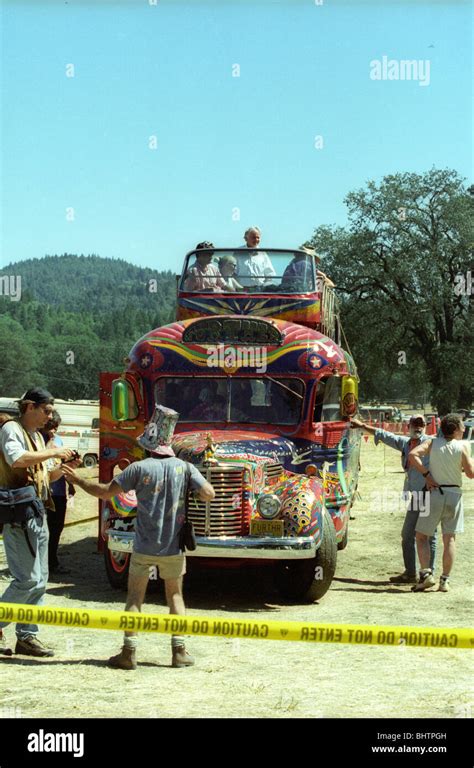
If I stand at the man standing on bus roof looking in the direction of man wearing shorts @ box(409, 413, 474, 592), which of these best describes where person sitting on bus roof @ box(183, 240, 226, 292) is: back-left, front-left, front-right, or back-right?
back-right

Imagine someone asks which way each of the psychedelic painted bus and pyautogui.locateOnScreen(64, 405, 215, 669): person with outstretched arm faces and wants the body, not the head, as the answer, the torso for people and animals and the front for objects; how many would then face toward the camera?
1

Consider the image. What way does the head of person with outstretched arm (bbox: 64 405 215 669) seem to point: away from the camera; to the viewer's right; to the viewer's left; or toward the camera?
away from the camera

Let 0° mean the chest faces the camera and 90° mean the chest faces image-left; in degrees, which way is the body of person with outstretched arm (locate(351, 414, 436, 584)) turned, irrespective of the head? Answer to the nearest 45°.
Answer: approximately 45°

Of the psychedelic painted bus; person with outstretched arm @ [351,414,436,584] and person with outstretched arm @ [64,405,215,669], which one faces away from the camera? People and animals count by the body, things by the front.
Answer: person with outstretched arm @ [64,405,215,669]

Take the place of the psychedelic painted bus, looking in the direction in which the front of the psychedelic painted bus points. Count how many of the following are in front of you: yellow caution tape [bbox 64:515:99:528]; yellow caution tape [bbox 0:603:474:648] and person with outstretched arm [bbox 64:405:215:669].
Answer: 2

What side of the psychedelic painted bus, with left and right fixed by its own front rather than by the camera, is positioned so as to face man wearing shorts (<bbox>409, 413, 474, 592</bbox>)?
left

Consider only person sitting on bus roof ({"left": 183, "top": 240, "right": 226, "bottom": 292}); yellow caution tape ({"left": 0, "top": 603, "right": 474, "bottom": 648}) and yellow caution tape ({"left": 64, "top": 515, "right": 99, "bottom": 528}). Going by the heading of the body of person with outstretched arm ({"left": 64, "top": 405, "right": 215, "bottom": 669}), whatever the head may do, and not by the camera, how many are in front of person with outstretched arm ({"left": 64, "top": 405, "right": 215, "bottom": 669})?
2

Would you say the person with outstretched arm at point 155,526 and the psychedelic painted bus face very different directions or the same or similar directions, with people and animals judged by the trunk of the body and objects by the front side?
very different directions

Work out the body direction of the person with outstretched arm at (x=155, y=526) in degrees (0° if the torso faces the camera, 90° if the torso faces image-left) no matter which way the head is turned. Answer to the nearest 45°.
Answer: approximately 180°
